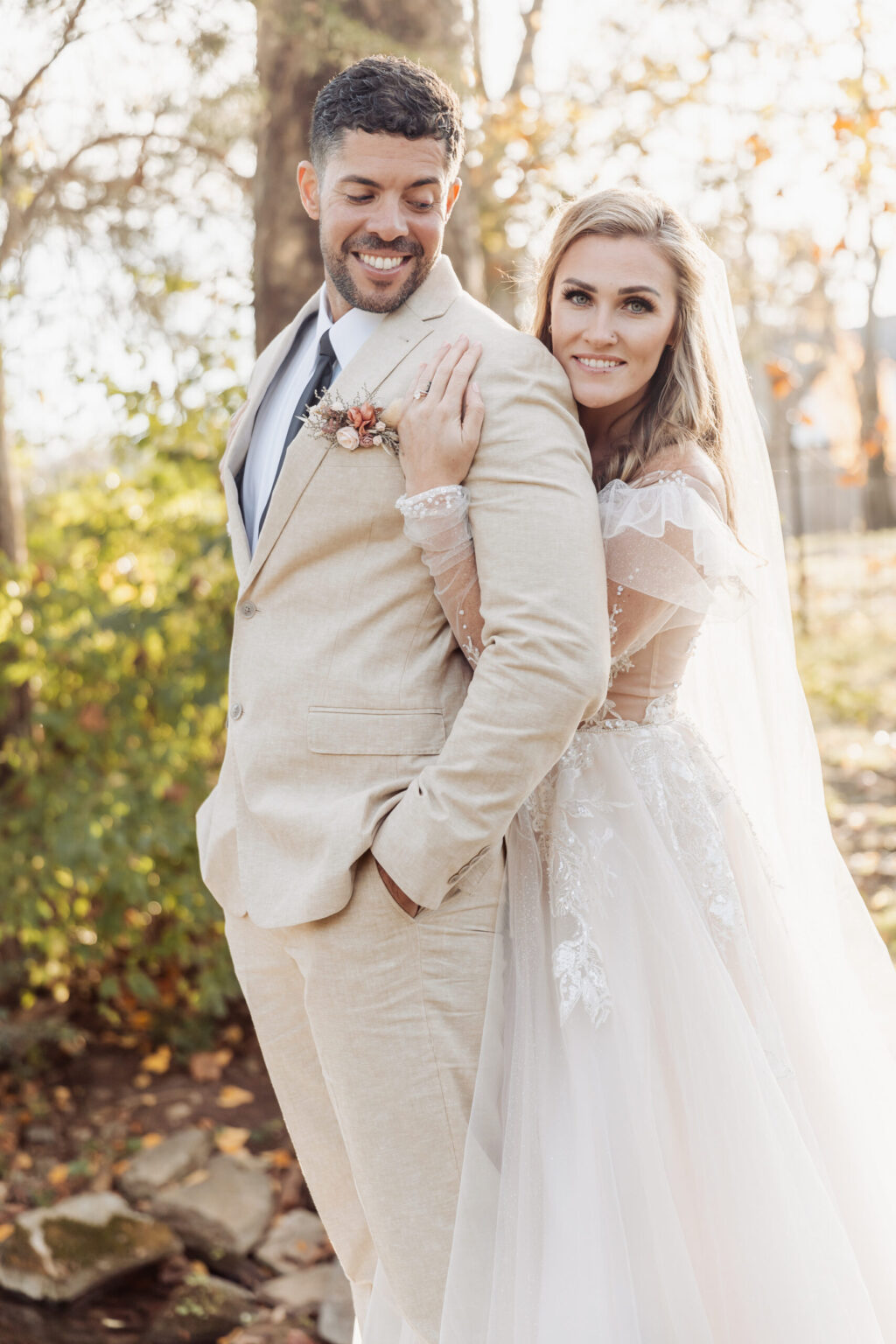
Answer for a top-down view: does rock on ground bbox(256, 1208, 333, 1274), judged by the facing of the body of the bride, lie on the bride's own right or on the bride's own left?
on the bride's own right

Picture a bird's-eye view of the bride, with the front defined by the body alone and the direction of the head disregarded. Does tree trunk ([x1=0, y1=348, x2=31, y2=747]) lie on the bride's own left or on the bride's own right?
on the bride's own right

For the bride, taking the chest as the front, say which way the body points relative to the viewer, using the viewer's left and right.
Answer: facing the viewer and to the left of the viewer

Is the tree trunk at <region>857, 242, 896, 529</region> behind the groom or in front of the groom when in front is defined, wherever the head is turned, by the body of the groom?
behind

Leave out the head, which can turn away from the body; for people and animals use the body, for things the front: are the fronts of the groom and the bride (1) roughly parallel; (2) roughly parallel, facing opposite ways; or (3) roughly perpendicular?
roughly parallel

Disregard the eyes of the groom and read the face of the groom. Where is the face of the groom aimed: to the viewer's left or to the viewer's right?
to the viewer's right

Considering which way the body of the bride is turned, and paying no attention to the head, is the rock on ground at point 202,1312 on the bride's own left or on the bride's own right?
on the bride's own right

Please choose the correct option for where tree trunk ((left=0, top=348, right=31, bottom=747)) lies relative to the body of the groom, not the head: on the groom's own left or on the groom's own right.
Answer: on the groom's own right

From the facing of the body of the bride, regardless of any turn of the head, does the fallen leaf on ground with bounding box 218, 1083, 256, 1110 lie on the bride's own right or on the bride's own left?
on the bride's own right

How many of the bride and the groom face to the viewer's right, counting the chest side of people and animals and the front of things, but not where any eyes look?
0

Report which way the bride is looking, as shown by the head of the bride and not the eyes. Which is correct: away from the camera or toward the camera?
toward the camera

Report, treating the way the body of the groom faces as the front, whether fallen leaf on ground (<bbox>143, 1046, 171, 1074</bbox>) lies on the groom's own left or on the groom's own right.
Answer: on the groom's own right

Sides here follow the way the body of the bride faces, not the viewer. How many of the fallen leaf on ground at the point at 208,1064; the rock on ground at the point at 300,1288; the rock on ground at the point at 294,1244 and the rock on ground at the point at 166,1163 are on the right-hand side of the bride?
4

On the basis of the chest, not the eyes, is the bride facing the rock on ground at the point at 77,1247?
no
